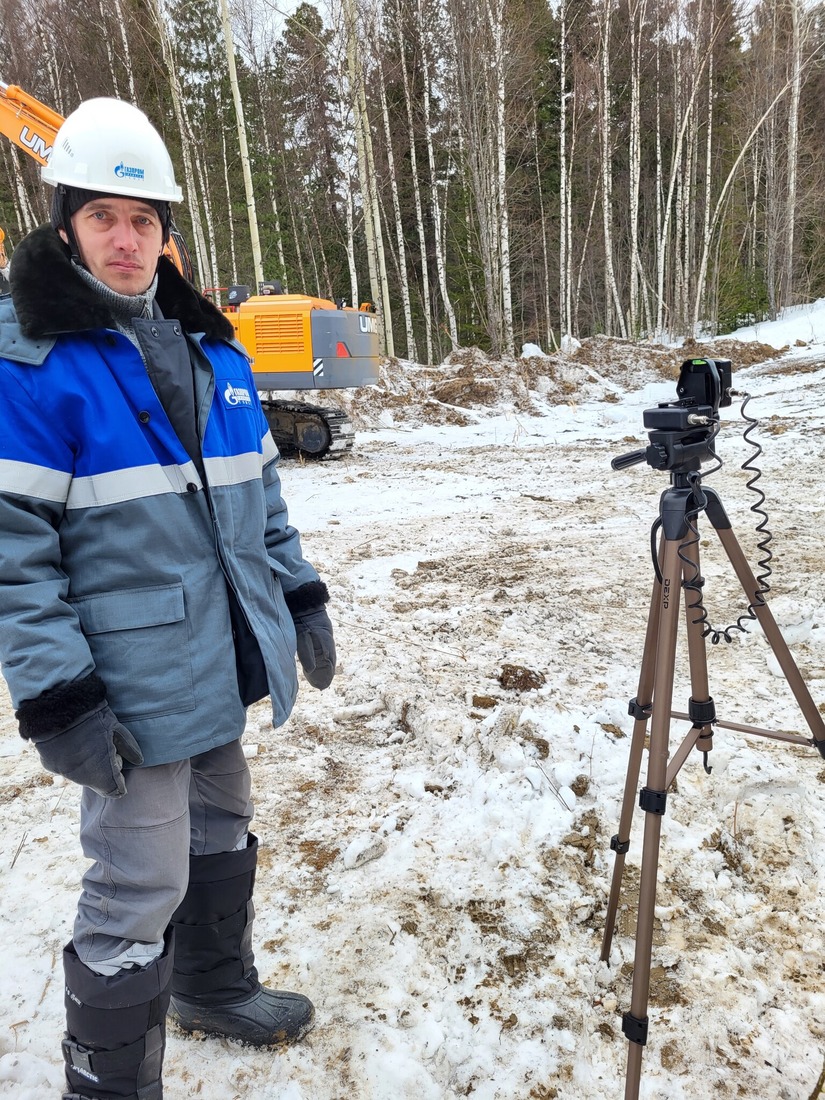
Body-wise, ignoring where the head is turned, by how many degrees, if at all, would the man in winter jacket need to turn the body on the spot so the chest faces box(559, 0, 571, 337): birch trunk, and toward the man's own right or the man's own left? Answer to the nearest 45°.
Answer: approximately 90° to the man's own left

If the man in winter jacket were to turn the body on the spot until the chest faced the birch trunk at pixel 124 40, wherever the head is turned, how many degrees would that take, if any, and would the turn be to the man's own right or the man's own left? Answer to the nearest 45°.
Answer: approximately 135° to the man's own left

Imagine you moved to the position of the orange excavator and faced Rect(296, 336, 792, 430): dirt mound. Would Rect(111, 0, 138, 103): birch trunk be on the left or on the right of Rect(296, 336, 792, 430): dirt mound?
left

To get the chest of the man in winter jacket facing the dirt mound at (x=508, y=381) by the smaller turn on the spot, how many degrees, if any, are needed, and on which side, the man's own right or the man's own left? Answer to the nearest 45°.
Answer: approximately 90° to the man's own left

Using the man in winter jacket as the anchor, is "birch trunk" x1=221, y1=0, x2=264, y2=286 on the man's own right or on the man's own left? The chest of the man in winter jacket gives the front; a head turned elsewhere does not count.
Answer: on the man's own left

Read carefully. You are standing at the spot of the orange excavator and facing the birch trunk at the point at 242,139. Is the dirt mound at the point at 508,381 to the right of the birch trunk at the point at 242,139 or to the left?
right

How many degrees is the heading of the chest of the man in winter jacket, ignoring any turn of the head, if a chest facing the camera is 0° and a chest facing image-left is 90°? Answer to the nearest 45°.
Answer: approximately 315°

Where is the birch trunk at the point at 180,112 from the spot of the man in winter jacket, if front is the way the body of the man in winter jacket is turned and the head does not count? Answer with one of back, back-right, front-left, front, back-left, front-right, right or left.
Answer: back-left

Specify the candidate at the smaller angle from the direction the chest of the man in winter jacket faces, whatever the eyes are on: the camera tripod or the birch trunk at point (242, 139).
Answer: the camera tripod

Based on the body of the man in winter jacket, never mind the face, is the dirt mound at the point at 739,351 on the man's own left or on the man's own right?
on the man's own left
